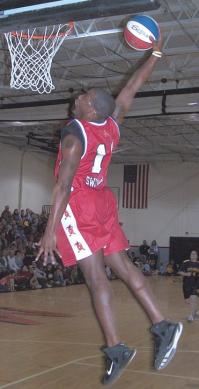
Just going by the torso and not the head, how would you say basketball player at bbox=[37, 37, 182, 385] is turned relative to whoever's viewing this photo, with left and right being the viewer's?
facing away from the viewer and to the left of the viewer

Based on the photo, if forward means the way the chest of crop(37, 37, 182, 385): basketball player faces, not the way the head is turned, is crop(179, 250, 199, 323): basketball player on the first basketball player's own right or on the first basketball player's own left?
on the first basketball player's own right

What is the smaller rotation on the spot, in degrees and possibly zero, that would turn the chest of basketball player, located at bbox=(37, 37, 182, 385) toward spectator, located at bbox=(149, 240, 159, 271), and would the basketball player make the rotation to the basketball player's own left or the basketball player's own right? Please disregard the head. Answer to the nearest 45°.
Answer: approximately 45° to the basketball player's own right

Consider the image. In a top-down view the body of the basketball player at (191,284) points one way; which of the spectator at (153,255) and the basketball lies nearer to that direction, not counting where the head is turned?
the basketball

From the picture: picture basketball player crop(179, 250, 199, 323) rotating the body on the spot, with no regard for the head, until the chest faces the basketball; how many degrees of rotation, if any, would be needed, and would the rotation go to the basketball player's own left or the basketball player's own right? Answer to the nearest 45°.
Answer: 0° — they already face it
